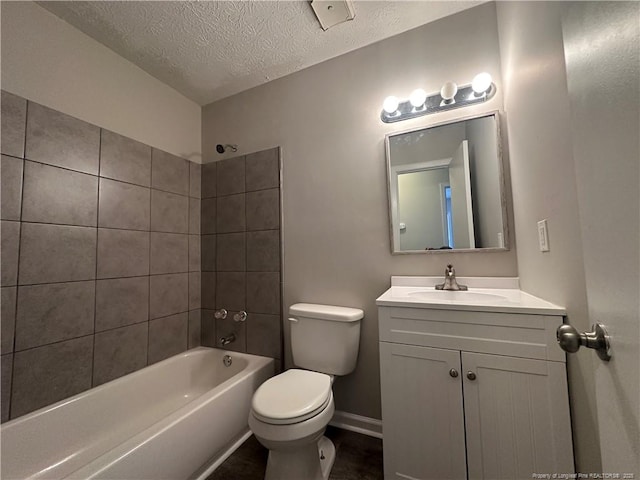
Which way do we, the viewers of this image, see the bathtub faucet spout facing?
facing the viewer and to the left of the viewer

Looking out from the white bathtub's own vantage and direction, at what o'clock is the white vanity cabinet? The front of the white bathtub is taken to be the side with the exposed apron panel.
The white vanity cabinet is roughly at 12 o'clock from the white bathtub.

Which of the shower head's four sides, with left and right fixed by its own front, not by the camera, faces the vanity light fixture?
left

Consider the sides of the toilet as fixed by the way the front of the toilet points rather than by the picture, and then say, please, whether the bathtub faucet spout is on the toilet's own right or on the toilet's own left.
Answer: on the toilet's own right

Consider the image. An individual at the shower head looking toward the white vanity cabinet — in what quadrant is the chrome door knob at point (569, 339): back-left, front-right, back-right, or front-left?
front-right

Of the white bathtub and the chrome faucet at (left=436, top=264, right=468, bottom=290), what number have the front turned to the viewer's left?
0

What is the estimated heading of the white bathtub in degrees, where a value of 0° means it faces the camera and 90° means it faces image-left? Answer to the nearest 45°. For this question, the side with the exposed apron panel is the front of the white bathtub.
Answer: approximately 315°

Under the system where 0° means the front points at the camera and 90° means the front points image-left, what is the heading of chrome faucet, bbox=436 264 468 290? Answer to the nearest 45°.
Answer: approximately 0°

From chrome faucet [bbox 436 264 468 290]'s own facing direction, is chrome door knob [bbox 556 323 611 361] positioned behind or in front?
in front

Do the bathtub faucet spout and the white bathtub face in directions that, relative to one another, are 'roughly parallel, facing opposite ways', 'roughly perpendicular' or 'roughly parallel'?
roughly perpendicular

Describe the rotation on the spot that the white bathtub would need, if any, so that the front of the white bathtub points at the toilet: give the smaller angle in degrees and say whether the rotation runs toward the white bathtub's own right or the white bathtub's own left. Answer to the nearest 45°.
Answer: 0° — it already faces it

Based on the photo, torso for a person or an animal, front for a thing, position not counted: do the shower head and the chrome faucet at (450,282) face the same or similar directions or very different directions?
same or similar directions
